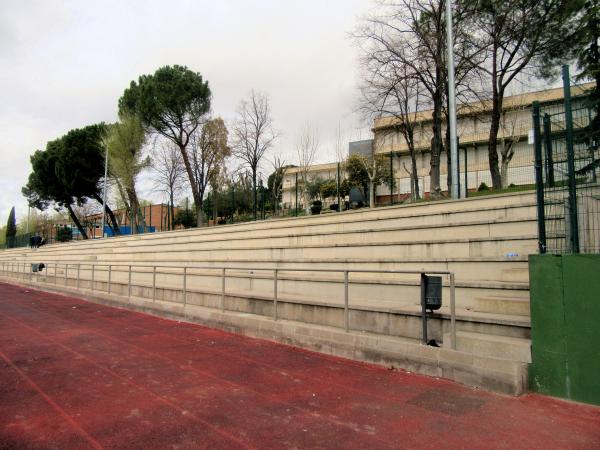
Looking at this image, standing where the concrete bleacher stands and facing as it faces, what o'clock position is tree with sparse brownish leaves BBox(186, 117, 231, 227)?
The tree with sparse brownish leaves is roughly at 4 o'clock from the concrete bleacher.

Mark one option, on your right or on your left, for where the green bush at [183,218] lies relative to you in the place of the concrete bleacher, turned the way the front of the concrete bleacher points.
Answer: on your right

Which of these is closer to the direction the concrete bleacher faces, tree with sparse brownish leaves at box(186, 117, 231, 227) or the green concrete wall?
the green concrete wall

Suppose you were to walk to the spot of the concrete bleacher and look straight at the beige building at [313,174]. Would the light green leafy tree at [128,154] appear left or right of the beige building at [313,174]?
left

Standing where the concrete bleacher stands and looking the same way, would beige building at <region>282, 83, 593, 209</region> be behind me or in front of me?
behind

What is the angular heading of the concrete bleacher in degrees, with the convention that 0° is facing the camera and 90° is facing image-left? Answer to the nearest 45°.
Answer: approximately 45°
